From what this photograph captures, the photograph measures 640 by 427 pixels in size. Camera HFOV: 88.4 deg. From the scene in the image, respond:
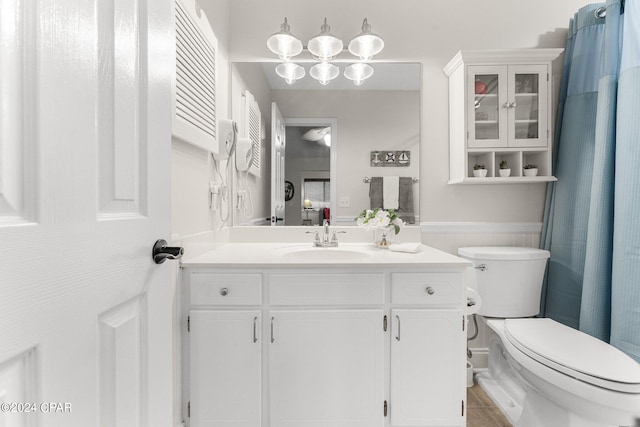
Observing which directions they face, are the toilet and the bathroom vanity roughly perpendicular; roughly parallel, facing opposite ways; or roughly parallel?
roughly parallel

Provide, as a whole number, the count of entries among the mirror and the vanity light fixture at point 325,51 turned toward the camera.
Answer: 2

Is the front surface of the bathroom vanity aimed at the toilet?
no

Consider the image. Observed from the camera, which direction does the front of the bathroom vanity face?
facing the viewer

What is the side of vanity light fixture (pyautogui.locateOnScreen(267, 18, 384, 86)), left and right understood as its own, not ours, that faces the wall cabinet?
left

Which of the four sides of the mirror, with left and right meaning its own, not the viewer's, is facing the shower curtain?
left

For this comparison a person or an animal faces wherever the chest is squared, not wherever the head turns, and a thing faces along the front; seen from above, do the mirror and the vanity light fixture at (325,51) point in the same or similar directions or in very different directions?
same or similar directions

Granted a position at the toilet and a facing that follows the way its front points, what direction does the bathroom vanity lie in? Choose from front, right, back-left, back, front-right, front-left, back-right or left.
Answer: right

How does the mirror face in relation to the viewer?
toward the camera

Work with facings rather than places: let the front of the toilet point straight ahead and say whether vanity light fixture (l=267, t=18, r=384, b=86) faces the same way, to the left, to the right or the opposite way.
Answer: the same way

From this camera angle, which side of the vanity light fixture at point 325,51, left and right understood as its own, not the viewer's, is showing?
front

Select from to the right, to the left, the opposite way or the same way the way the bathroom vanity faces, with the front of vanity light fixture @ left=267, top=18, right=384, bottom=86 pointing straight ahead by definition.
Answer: the same way

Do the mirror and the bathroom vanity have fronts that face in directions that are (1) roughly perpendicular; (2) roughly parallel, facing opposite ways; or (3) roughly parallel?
roughly parallel

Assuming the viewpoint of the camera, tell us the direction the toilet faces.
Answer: facing the viewer and to the right of the viewer
